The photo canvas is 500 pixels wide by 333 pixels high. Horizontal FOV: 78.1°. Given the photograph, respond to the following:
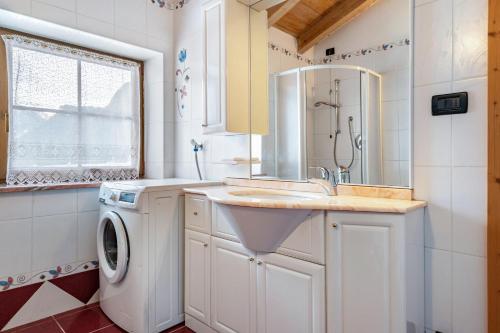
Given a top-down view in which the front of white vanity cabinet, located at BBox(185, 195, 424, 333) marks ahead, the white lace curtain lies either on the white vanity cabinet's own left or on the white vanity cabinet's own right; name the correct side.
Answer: on the white vanity cabinet's own right

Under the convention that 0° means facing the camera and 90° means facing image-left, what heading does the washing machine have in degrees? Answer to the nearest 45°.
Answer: approximately 45°

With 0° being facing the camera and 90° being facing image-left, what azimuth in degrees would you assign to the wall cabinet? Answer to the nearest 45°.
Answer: approximately 45°

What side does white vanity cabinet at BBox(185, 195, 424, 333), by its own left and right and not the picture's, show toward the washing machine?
right

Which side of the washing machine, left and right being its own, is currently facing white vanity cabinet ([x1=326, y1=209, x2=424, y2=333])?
left
